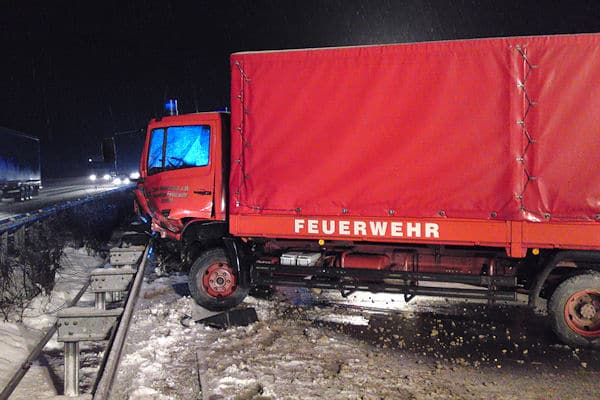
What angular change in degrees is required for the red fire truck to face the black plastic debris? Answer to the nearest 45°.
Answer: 0° — it already faces it

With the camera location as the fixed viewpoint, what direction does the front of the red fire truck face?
facing to the left of the viewer
